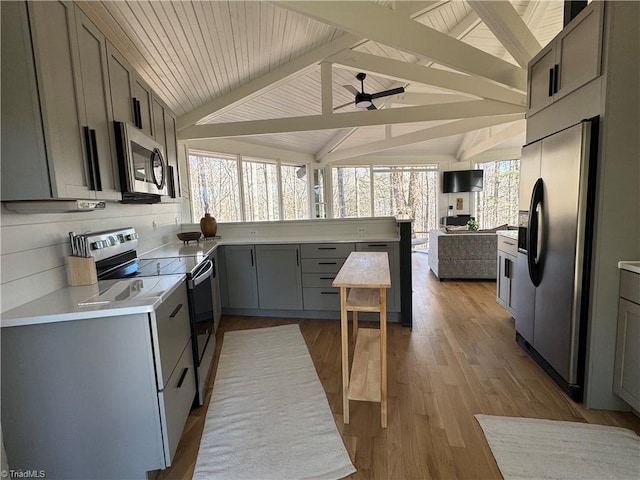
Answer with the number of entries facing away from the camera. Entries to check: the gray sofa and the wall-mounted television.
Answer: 1

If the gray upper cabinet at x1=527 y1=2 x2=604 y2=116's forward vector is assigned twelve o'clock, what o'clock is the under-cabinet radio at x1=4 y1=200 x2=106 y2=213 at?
The under-cabinet radio is roughly at 12 o'clock from the gray upper cabinet.

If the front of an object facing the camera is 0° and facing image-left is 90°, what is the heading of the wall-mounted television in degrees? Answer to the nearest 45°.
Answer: approximately 0°

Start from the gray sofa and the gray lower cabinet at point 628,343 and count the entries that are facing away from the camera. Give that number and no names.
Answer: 1

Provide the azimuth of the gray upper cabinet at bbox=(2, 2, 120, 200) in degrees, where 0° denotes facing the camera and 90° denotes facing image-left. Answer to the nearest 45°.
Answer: approximately 315°

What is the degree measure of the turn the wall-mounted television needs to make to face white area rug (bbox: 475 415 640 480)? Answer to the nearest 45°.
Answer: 0° — it already faces it

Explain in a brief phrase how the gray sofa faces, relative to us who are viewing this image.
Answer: facing away from the viewer

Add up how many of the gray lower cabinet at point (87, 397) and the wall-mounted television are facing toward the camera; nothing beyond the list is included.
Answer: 1

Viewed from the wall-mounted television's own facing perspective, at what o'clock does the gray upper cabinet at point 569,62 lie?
The gray upper cabinet is roughly at 12 o'clock from the wall-mounted television.

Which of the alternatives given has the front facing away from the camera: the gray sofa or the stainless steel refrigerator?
the gray sofa

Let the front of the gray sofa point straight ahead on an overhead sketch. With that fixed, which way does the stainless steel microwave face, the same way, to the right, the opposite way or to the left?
to the right

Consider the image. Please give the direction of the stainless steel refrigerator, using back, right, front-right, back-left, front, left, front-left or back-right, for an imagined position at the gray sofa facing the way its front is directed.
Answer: back

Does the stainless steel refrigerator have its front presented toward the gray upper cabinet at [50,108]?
yes

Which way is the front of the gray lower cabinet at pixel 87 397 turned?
to the viewer's right

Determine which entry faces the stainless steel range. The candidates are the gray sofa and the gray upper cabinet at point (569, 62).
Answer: the gray upper cabinet
